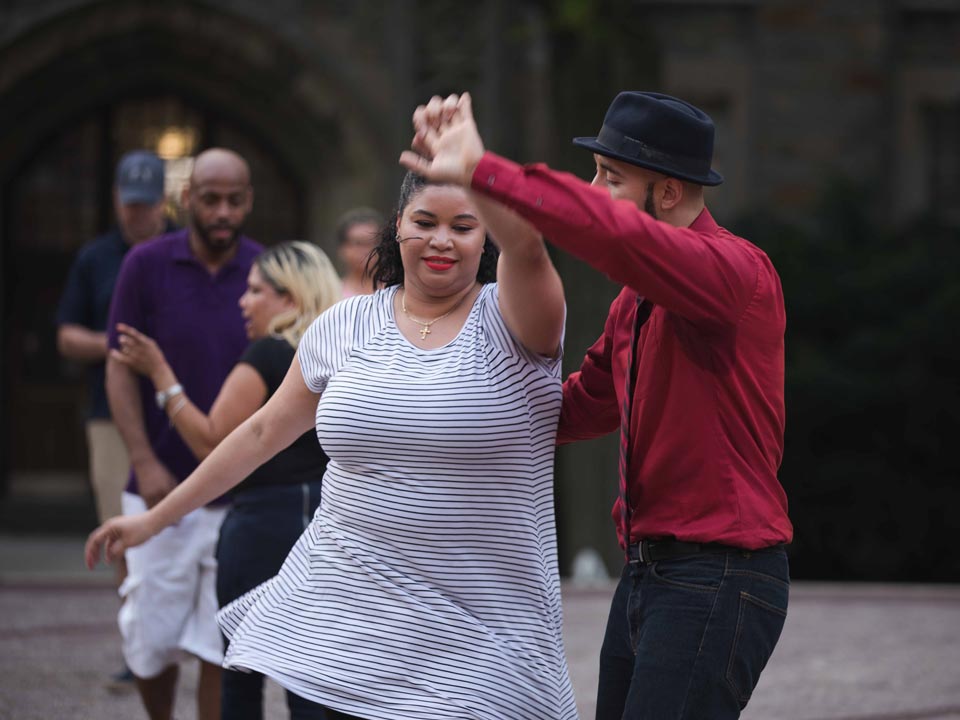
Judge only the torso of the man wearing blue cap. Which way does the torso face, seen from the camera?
toward the camera

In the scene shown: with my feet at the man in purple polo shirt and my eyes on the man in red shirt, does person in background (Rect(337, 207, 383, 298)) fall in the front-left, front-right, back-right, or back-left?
back-left

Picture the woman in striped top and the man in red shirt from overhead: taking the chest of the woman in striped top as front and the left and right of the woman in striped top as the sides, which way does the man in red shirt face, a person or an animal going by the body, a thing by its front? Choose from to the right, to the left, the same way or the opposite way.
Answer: to the right

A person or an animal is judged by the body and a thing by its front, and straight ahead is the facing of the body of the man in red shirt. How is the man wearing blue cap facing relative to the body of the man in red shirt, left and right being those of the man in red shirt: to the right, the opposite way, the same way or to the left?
to the left

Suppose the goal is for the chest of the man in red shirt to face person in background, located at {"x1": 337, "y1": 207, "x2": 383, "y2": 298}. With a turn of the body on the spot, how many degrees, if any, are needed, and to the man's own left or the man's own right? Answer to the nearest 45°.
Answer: approximately 90° to the man's own right

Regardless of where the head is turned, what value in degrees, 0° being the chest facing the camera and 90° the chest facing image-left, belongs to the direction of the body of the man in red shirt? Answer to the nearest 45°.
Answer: approximately 90°

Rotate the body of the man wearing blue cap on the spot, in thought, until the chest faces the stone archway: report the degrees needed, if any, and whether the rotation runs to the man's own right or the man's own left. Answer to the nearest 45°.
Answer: approximately 180°

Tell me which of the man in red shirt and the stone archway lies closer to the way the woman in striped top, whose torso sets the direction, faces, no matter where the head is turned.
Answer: the man in red shirt

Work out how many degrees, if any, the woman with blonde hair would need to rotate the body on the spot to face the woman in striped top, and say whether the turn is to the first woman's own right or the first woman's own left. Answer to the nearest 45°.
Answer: approximately 90° to the first woman's own left

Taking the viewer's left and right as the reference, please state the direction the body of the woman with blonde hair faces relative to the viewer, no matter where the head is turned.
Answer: facing to the left of the viewer

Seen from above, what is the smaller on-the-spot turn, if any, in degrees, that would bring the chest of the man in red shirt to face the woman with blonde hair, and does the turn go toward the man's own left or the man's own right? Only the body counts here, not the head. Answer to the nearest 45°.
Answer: approximately 45° to the man's own right

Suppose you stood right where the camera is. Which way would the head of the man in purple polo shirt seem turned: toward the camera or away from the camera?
toward the camera

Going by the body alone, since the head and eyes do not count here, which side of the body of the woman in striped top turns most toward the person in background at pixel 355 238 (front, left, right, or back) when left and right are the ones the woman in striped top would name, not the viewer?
back

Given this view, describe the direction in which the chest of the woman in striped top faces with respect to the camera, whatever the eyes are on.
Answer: toward the camera
